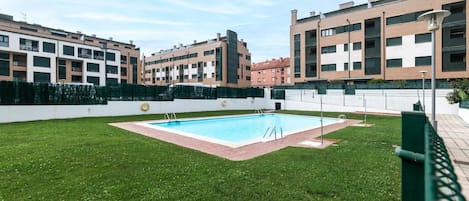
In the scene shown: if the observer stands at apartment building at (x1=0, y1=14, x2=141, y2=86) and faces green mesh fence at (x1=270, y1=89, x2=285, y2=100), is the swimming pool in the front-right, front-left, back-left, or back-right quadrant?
front-right

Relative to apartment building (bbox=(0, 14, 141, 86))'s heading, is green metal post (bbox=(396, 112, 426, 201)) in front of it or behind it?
in front

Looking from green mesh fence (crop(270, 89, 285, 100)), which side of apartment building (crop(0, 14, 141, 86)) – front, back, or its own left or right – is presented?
front

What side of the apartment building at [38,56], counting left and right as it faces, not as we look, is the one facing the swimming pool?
front

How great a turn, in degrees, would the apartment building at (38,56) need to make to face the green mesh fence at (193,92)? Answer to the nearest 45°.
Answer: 0° — it already faces it

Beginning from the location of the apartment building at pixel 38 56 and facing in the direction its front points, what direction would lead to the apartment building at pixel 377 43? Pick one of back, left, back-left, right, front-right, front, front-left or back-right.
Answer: front

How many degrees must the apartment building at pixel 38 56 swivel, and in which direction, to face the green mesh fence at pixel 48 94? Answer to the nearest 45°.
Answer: approximately 45° to its right

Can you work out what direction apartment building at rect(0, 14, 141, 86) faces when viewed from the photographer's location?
facing the viewer and to the right of the viewer
